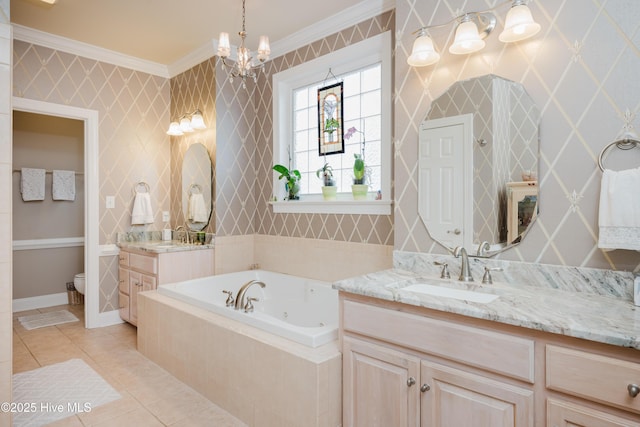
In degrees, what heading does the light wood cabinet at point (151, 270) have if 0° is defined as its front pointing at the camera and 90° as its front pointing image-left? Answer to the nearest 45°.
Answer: approximately 45°

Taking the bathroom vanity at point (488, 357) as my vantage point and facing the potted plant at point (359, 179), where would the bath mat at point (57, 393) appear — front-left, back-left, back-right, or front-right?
front-left

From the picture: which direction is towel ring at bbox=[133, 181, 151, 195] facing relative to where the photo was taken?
toward the camera

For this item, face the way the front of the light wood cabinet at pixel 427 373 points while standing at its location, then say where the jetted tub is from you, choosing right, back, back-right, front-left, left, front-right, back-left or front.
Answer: right

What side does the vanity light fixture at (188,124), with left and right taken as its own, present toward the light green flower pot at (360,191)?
left

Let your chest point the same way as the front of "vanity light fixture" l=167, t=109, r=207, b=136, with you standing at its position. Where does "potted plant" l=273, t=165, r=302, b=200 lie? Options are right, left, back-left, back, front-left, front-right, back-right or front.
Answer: left

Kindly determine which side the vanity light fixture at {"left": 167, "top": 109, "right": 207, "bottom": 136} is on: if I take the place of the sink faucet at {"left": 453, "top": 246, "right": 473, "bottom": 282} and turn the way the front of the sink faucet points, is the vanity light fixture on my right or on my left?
on my right

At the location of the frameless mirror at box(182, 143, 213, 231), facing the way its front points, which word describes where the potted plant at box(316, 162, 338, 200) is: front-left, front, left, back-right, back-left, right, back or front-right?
left

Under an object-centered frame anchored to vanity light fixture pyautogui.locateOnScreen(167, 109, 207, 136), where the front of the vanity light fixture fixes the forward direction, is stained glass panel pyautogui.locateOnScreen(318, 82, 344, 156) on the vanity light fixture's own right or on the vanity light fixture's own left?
on the vanity light fixture's own left

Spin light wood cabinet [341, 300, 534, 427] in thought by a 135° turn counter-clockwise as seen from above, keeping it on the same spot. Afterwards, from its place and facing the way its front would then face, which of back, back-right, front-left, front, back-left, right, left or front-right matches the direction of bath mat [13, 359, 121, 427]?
back

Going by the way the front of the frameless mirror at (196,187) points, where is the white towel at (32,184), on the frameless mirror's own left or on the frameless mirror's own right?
on the frameless mirror's own right

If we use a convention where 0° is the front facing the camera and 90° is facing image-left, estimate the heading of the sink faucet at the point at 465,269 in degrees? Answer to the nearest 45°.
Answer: approximately 45°

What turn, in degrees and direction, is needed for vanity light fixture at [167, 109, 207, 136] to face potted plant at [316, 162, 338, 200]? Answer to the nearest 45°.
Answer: approximately 90° to its left

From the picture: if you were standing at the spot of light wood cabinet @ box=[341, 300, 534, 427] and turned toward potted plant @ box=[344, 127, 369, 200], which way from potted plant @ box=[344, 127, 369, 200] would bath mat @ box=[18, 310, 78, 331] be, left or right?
left

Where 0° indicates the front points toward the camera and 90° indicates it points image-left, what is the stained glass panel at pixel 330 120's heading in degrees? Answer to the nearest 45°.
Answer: approximately 45°
